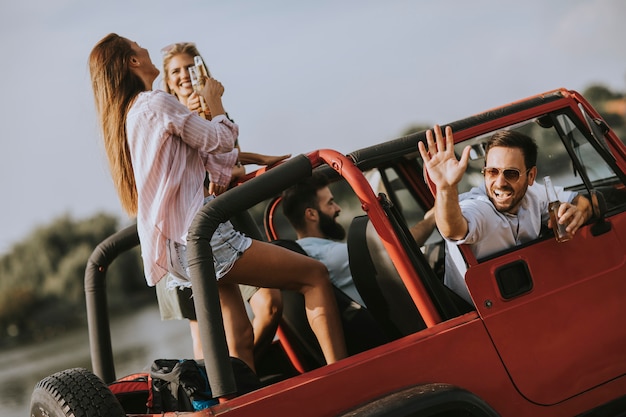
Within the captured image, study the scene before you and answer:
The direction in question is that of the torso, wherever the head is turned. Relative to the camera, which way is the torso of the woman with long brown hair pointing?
to the viewer's right

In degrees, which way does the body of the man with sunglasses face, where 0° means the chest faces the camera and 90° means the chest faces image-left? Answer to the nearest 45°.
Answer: approximately 0°

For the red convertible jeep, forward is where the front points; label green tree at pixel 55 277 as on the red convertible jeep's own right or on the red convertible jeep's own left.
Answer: on the red convertible jeep's own left

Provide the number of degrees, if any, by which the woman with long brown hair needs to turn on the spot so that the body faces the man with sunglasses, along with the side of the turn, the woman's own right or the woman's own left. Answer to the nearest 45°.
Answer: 0° — they already face them

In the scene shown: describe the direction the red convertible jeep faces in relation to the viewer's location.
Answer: facing away from the viewer and to the right of the viewer

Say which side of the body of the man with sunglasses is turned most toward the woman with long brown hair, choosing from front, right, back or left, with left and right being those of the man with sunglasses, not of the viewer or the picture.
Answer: right

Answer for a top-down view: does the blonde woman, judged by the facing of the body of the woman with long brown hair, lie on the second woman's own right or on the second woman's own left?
on the second woman's own left

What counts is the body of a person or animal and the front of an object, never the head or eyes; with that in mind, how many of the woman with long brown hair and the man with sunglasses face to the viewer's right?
1
